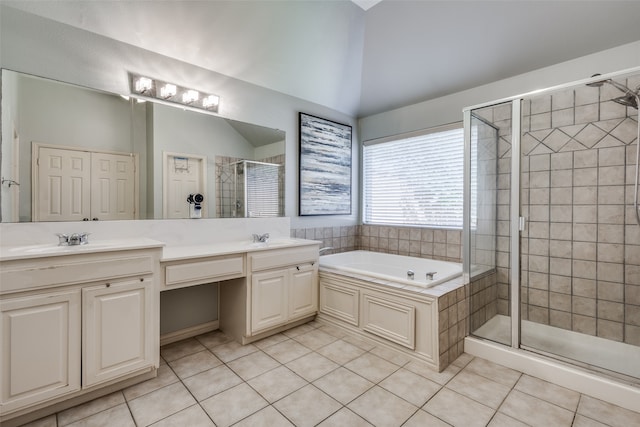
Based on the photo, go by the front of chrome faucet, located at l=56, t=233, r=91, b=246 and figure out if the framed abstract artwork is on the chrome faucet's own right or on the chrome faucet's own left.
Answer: on the chrome faucet's own left

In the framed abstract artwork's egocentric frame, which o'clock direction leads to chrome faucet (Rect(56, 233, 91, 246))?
The chrome faucet is roughly at 3 o'clock from the framed abstract artwork.

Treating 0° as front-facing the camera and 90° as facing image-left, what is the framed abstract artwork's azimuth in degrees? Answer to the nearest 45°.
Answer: approximately 315°

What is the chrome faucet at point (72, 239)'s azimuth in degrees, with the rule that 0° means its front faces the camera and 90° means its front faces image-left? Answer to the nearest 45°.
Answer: approximately 0°

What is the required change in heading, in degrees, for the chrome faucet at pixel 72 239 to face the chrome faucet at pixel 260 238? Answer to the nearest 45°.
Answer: approximately 90° to its left

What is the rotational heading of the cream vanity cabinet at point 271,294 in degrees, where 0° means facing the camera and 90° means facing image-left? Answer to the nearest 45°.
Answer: approximately 315°
